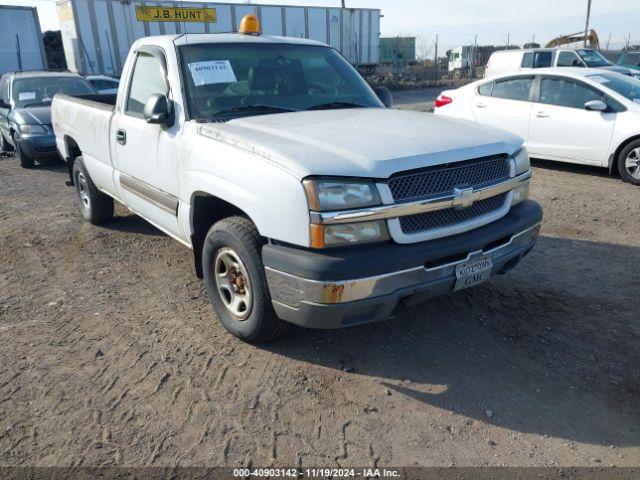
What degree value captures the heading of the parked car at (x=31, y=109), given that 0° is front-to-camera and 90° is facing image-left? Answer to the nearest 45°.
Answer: approximately 315°

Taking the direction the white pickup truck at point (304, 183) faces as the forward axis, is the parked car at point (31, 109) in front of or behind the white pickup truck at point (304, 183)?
behind

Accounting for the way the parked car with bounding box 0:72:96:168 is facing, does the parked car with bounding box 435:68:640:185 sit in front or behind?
in front

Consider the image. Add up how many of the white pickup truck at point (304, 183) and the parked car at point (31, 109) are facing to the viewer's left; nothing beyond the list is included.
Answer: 0

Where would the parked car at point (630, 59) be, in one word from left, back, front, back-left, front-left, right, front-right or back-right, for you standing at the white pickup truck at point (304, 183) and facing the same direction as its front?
left

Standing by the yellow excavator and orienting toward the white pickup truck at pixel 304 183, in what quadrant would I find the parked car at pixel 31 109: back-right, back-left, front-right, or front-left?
front-right

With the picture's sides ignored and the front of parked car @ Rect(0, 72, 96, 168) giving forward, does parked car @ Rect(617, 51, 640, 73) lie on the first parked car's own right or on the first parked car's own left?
on the first parked car's own left

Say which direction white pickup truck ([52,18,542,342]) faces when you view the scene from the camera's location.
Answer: facing the viewer and to the right of the viewer

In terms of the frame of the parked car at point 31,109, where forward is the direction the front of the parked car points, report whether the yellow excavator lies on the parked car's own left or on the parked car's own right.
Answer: on the parked car's own left

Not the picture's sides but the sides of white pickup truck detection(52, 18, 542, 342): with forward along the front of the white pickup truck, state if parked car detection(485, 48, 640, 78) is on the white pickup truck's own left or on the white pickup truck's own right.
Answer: on the white pickup truck's own left

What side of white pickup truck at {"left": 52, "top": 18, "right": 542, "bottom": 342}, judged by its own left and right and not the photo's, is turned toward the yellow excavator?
left

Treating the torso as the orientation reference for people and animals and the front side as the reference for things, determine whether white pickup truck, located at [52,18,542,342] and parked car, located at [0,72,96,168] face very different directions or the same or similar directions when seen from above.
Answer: same or similar directions
